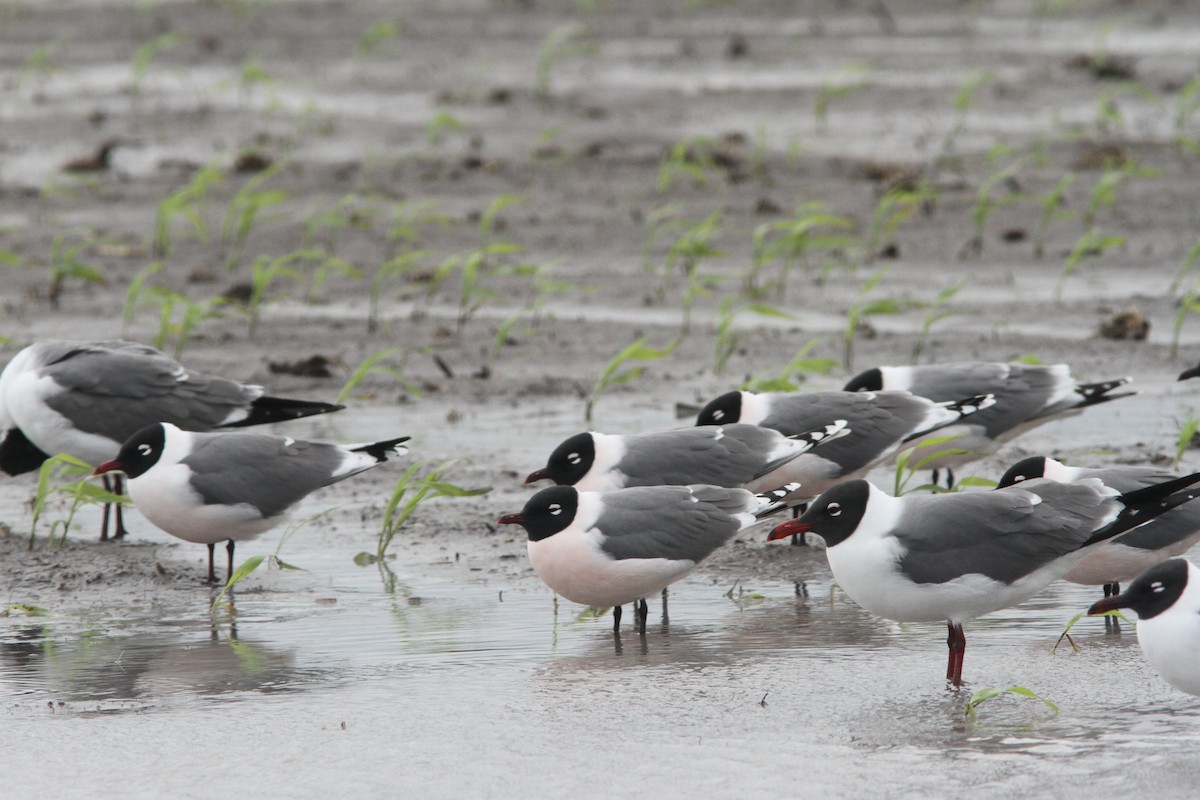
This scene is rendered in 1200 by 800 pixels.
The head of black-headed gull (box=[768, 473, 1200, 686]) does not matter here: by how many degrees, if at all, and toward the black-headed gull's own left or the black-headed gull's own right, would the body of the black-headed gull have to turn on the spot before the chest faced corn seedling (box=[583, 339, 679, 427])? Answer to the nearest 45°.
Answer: approximately 45° to the black-headed gull's own right

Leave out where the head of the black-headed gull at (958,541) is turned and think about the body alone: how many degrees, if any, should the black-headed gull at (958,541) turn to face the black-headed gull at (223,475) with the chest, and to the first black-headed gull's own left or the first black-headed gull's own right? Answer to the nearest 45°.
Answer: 0° — it already faces it

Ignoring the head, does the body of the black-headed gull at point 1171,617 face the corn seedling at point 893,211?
no

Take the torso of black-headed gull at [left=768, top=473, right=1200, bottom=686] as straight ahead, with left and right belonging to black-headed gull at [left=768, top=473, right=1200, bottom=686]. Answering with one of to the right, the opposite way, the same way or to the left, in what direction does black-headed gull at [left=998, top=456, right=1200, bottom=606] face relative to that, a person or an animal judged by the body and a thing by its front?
the same way

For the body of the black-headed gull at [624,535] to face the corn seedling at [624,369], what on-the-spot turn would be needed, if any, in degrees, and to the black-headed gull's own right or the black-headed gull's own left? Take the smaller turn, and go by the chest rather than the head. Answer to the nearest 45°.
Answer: approximately 90° to the black-headed gull's own right

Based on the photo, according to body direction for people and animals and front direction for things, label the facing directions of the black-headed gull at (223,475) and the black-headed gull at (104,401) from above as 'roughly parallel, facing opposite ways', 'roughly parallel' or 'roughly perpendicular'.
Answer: roughly parallel

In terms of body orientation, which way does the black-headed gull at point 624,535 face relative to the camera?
to the viewer's left

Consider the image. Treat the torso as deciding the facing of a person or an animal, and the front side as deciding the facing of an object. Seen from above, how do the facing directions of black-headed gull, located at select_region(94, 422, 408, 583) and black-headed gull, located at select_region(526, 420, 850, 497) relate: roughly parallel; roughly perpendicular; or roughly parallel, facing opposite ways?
roughly parallel

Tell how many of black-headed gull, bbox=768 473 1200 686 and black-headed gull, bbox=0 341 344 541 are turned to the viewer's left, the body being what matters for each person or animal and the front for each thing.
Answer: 2

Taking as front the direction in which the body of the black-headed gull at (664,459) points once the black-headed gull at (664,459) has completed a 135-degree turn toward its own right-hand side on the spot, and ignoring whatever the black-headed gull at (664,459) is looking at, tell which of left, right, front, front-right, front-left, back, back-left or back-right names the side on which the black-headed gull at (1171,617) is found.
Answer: right

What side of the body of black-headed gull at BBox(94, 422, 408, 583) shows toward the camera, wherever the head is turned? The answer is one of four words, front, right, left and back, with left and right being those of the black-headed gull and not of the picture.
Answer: left

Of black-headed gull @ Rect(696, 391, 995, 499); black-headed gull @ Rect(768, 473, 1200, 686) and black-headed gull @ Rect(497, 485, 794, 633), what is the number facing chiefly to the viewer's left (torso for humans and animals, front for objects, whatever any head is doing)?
3

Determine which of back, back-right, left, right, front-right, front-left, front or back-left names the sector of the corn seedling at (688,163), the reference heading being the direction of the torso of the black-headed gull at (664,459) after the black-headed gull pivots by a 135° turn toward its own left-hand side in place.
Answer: back-left

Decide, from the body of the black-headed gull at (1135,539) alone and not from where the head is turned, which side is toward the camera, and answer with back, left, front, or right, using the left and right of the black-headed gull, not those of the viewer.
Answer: left

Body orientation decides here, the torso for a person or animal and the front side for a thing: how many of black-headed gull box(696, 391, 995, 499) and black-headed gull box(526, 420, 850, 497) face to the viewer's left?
2

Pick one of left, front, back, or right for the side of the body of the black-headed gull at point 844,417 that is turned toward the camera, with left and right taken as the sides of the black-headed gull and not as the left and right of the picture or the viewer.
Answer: left

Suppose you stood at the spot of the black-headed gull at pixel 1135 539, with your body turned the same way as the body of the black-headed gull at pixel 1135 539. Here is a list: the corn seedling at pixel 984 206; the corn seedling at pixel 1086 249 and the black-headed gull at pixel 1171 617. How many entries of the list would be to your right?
2

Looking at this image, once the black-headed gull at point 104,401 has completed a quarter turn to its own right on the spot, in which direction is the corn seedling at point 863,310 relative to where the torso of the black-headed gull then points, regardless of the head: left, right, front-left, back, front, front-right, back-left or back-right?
right

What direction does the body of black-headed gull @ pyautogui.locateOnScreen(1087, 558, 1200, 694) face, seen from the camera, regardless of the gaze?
to the viewer's left

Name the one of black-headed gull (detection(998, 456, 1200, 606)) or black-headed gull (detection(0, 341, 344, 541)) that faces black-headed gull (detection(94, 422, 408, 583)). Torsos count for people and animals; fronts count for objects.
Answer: black-headed gull (detection(998, 456, 1200, 606))
